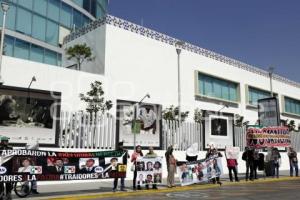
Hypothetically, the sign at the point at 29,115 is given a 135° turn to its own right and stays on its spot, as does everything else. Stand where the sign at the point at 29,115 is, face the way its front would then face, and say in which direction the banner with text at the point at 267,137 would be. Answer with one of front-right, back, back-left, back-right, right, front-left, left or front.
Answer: back-right

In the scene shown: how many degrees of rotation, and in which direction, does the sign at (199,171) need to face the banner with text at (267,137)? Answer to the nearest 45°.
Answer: approximately 90° to its left

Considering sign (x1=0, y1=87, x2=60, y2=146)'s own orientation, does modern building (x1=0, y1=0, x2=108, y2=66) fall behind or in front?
behind

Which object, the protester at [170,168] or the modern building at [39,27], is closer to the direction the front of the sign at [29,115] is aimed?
the protester

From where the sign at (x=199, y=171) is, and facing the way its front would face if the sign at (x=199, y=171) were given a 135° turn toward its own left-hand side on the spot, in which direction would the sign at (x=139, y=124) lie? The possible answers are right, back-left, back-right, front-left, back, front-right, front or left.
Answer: front-left

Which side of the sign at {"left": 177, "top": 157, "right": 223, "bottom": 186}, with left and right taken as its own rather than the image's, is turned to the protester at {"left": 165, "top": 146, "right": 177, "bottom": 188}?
right

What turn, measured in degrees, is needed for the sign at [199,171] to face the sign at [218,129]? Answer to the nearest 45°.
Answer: approximately 135° to its left

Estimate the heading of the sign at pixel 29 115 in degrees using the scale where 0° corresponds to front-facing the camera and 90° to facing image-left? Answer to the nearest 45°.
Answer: approximately 0°

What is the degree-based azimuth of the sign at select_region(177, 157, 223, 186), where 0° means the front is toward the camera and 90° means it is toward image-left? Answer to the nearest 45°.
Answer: approximately 315°

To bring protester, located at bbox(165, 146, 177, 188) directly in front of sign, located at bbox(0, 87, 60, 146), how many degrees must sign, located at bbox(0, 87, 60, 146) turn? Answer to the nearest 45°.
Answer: approximately 45° to its left

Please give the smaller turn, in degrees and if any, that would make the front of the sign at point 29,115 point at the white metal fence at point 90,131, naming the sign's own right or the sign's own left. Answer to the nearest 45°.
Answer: approximately 90° to the sign's own left
